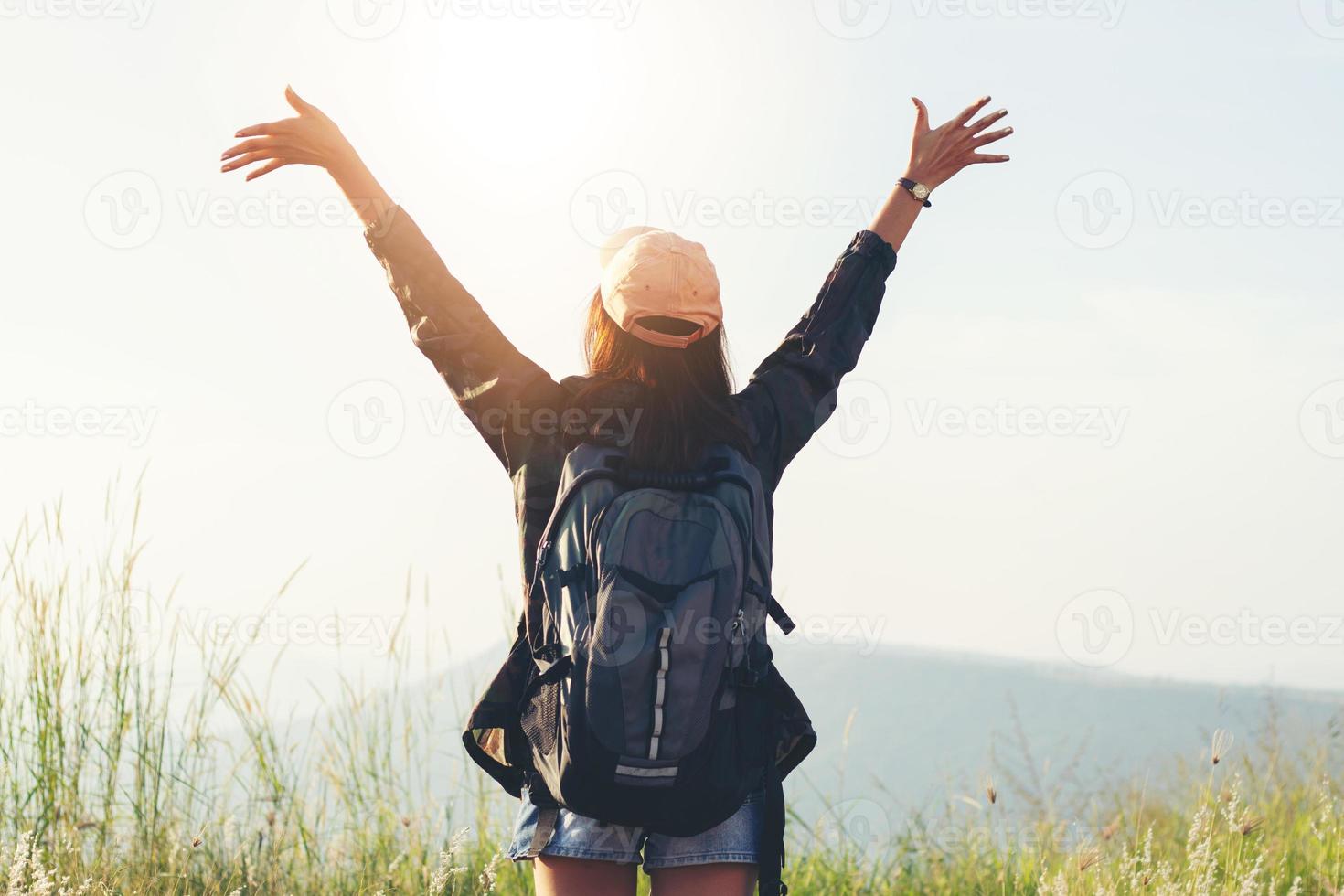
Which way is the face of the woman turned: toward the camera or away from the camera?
away from the camera

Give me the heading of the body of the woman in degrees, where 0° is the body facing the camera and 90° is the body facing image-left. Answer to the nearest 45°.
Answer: approximately 180°
